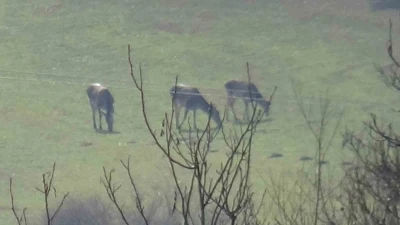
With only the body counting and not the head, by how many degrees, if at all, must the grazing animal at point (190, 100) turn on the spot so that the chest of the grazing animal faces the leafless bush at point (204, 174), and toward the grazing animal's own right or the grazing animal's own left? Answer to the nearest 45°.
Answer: approximately 90° to the grazing animal's own right

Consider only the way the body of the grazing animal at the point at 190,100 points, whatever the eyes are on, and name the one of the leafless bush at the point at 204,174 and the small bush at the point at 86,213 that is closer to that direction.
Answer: the leafless bush

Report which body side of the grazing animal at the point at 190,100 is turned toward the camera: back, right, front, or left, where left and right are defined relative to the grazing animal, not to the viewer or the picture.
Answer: right

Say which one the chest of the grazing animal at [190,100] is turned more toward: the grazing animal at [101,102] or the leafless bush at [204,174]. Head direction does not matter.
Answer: the leafless bush

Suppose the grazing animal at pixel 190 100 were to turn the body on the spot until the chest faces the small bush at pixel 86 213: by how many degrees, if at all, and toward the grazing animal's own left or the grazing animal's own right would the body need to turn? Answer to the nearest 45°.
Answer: approximately 135° to the grazing animal's own right
